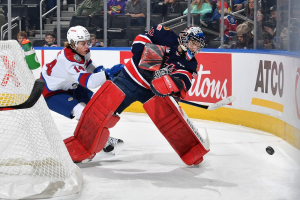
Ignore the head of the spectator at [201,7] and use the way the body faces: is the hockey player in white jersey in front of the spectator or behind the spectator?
in front

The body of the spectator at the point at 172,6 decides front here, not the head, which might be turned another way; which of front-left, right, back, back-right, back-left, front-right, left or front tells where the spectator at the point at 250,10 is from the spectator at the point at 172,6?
front-left

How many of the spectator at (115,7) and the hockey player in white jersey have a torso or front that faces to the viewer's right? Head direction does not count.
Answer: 1

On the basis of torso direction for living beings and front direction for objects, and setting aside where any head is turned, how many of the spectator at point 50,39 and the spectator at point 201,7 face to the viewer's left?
0

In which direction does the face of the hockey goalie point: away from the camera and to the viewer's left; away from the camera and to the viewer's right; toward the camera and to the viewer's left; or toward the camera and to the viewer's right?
toward the camera and to the viewer's right

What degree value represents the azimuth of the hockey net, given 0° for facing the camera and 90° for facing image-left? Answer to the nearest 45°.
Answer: approximately 90°

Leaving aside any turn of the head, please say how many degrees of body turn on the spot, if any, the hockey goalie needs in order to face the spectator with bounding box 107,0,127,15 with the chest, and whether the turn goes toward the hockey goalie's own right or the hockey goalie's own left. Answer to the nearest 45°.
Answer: approximately 135° to the hockey goalie's own left

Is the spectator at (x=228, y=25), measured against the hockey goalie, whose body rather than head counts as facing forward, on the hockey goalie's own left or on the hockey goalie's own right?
on the hockey goalie's own left

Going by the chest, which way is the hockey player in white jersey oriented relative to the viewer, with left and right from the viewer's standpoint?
facing to the right of the viewer

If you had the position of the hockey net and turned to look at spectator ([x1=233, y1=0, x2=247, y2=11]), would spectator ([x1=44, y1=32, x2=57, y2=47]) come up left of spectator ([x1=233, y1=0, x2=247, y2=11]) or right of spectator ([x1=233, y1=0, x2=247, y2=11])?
left

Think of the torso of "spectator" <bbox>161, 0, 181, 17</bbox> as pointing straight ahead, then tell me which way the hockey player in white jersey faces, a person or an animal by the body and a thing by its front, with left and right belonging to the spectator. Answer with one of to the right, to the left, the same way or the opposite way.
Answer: to the left
